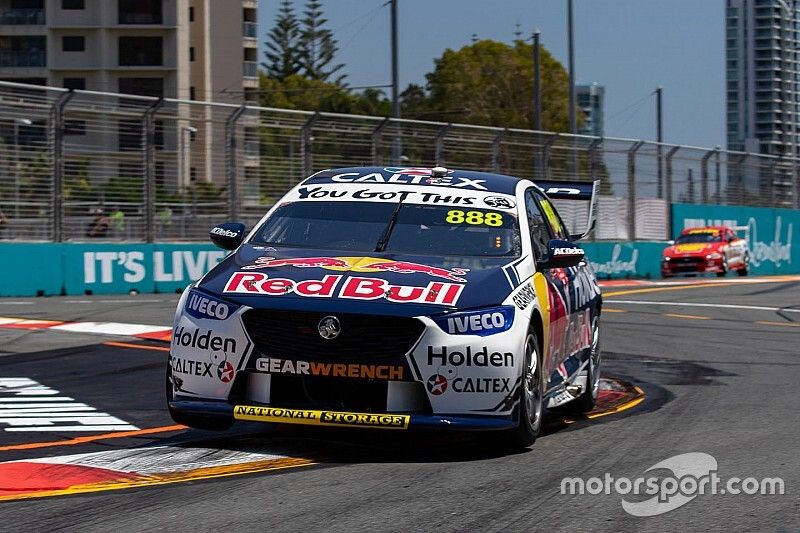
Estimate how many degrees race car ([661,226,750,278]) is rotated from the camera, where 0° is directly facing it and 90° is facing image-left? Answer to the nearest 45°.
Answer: approximately 45°

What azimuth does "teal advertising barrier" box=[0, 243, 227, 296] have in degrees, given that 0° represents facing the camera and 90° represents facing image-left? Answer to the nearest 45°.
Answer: approximately 0°

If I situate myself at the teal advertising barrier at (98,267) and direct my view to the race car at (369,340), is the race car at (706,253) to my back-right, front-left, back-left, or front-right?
back-left

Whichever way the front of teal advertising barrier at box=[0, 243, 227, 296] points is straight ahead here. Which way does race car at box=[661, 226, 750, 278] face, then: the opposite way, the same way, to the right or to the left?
to the right

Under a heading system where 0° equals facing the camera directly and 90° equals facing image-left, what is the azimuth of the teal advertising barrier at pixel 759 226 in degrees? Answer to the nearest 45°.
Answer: approximately 0°
